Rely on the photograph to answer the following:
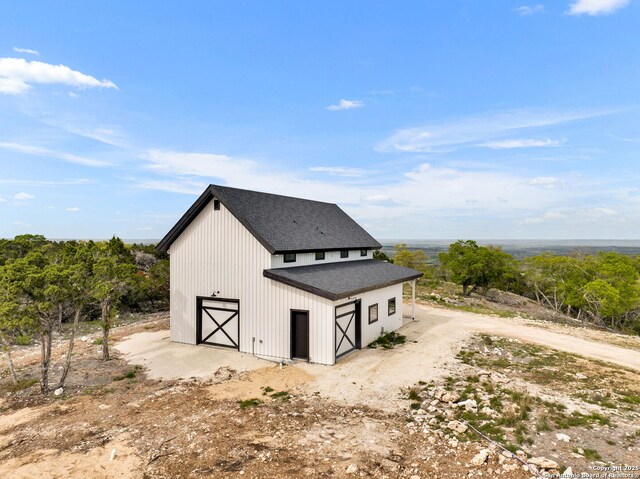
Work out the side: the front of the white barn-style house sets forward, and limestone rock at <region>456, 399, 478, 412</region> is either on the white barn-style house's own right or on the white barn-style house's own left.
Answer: on the white barn-style house's own left

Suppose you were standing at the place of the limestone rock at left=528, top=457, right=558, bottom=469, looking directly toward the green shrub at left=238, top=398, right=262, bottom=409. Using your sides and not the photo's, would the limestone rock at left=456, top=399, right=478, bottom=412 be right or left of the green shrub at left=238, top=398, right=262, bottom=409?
right

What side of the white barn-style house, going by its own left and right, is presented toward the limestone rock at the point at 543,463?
left

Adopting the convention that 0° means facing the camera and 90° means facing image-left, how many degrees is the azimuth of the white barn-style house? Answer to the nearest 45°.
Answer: approximately 45°

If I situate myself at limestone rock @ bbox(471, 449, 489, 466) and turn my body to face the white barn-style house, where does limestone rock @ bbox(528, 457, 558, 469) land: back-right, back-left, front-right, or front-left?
back-right
